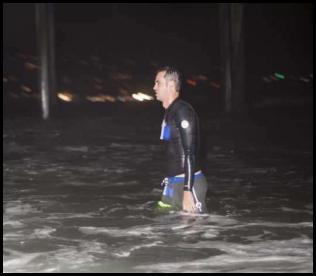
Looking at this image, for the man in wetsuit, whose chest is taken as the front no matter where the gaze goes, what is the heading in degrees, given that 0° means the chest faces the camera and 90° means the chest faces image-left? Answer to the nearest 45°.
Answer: approximately 90°

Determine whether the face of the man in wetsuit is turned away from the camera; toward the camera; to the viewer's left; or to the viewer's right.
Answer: to the viewer's left
